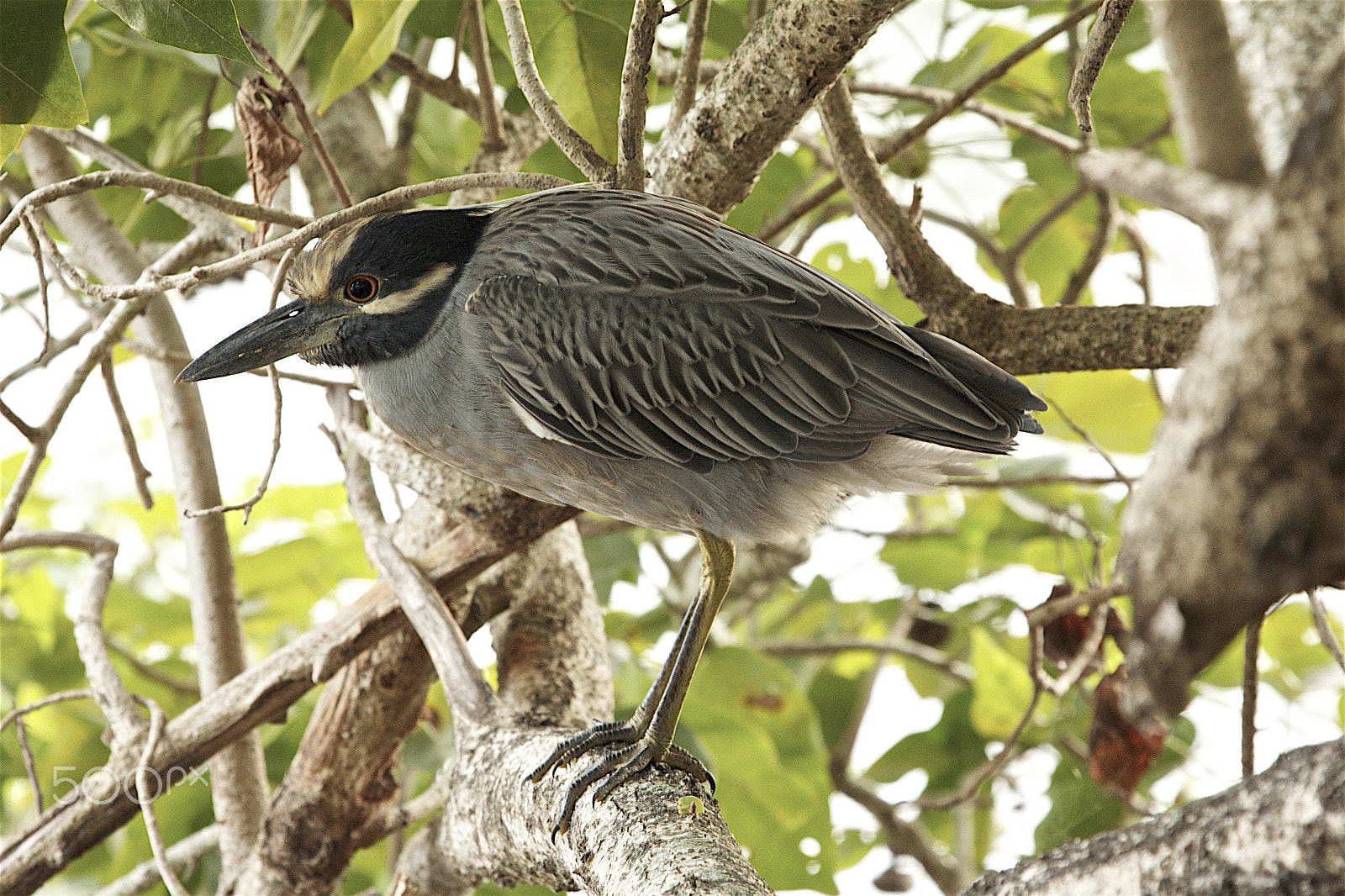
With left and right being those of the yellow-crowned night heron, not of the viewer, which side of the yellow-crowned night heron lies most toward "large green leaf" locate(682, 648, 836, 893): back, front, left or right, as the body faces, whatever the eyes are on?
right

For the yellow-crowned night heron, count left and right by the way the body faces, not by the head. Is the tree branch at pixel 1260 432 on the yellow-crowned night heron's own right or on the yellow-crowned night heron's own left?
on the yellow-crowned night heron's own left

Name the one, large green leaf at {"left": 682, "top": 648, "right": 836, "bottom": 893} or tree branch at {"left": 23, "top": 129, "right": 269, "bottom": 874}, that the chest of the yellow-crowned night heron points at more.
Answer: the tree branch

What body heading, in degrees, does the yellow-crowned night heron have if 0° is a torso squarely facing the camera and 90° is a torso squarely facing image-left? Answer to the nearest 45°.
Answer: approximately 90°

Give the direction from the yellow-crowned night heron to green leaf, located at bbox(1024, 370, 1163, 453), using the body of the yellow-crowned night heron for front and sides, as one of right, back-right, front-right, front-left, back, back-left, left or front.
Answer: back-right
